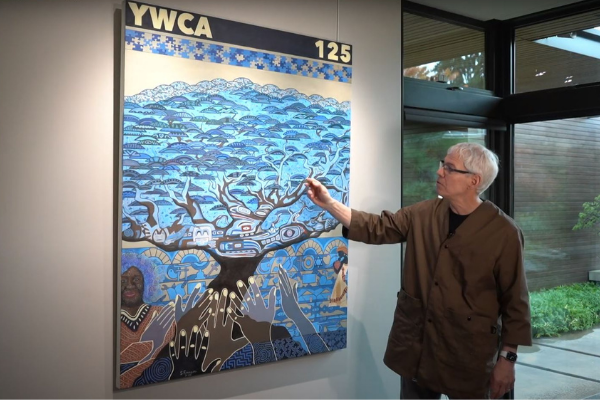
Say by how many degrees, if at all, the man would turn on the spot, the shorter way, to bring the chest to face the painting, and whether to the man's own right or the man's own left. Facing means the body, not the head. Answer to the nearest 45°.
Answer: approximately 45° to the man's own right

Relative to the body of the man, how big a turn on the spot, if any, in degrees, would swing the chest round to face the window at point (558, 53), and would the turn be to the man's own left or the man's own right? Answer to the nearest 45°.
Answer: approximately 180°

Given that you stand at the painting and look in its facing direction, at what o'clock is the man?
The man is roughly at 11 o'clock from the painting.

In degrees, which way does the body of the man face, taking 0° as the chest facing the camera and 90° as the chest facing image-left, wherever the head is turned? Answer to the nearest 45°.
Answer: approximately 45°

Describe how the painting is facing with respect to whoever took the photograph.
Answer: facing the viewer and to the right of the viewer

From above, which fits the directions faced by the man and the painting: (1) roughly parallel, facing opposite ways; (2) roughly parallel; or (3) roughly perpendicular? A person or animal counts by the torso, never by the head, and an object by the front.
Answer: roughly perpendicular

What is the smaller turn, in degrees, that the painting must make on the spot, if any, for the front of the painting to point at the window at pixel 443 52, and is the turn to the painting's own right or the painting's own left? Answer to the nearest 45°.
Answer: approximately 90° to the painting's own left

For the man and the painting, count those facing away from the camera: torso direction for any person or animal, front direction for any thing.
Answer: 0

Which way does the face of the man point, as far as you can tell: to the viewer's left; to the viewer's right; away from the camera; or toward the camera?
to the viewer's left

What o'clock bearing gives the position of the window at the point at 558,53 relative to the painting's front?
The window is roughly at 10 o'clock from the painting.
